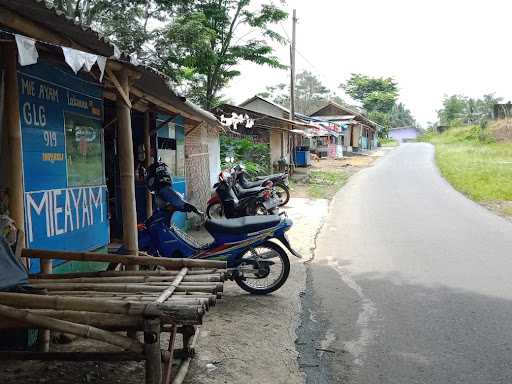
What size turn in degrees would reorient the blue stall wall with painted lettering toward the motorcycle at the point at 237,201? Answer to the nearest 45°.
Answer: approximately 90° to its left

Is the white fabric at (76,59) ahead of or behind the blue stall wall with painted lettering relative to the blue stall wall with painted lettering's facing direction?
ahead

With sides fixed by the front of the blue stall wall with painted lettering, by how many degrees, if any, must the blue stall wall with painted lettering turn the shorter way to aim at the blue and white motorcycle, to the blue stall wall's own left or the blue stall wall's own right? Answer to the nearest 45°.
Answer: approximately 45° to the blue stall wall's own left

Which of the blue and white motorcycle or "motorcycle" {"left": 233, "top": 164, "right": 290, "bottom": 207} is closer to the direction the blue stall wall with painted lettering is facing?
the blue and white motorcycle

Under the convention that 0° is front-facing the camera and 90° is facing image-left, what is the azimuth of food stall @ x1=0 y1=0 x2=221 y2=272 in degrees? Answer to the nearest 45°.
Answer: approximately 315°
